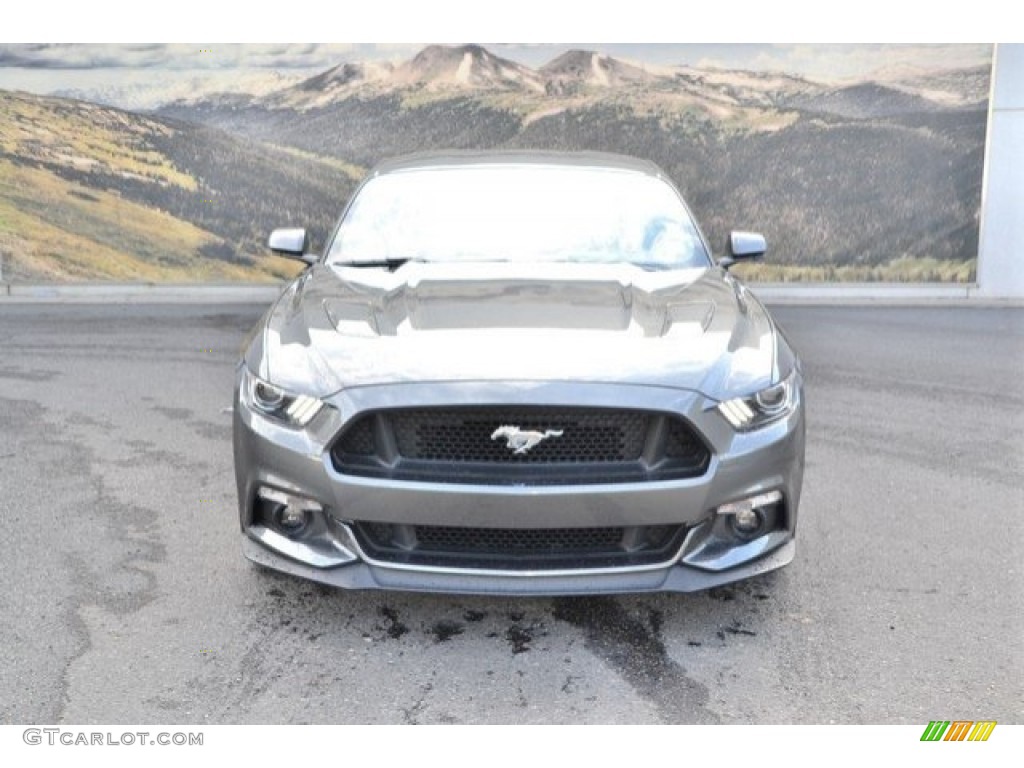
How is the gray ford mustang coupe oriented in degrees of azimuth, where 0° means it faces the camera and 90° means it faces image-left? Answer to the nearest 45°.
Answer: approximately 0°
